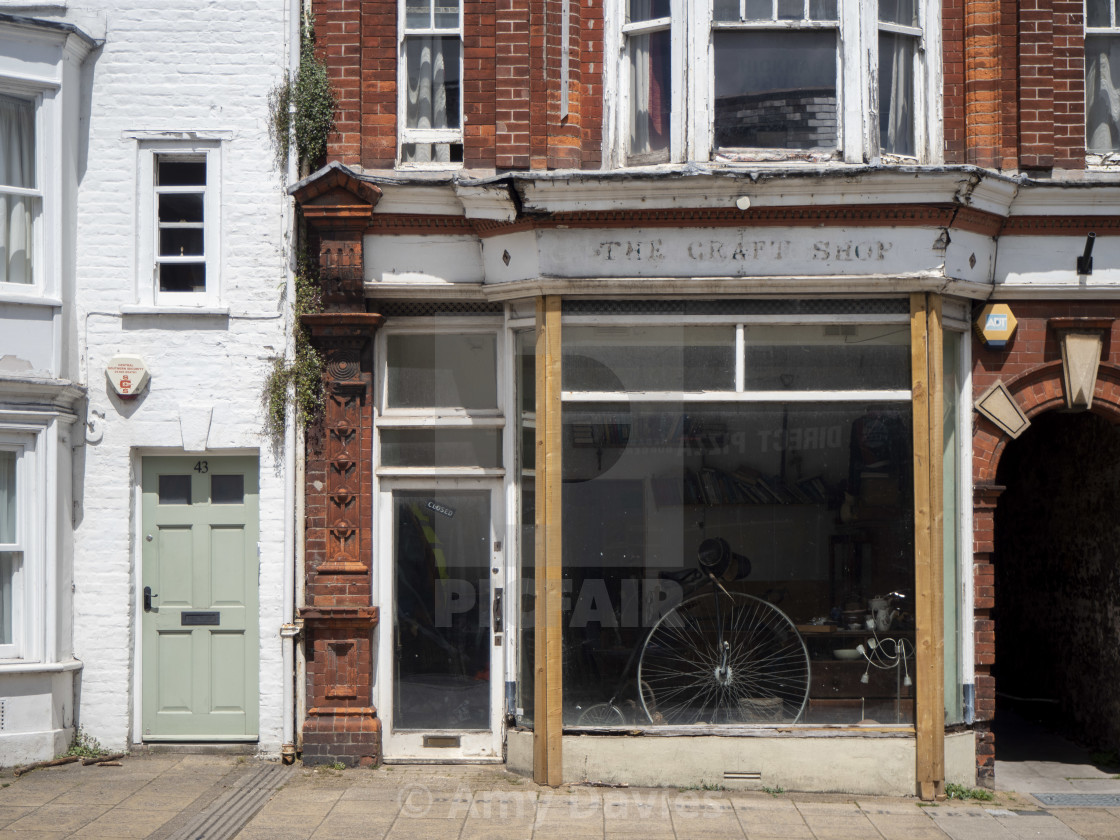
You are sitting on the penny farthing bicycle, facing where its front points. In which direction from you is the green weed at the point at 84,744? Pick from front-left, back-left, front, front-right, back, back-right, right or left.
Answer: back

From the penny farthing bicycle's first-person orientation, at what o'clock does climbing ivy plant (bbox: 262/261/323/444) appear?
The climbing ivy plant is roughly at 6 o'clock from the penny farthing bicycle.

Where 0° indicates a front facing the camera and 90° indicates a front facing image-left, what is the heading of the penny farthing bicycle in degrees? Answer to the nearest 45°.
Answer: approximately 270°

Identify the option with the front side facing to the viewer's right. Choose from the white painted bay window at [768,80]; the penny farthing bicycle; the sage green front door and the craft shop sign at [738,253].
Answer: the penny farthing bicycle

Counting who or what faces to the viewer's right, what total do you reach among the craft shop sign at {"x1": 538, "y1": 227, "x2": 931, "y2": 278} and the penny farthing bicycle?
1

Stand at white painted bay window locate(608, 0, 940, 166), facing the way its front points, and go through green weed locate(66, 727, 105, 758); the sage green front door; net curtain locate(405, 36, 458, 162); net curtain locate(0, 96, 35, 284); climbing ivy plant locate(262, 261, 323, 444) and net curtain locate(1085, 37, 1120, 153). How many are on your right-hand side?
5

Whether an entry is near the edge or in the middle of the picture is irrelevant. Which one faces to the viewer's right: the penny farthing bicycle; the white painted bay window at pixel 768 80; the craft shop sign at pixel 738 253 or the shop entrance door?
the penny farthing bicycle

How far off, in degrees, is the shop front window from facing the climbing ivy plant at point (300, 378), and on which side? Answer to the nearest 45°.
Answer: approximately 90° to its right

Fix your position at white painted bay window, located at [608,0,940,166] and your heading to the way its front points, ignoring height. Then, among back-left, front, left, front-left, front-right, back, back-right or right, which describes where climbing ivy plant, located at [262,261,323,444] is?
right

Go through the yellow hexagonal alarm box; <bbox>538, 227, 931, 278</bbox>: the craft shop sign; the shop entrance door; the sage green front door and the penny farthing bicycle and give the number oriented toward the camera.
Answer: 4

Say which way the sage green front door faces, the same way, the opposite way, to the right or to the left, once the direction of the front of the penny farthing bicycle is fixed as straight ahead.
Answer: to the right

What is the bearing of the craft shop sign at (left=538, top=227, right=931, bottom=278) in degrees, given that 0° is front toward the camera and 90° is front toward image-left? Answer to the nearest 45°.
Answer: approximately 0°

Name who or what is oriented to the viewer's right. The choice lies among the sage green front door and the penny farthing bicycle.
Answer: the penny farthing bicycle
